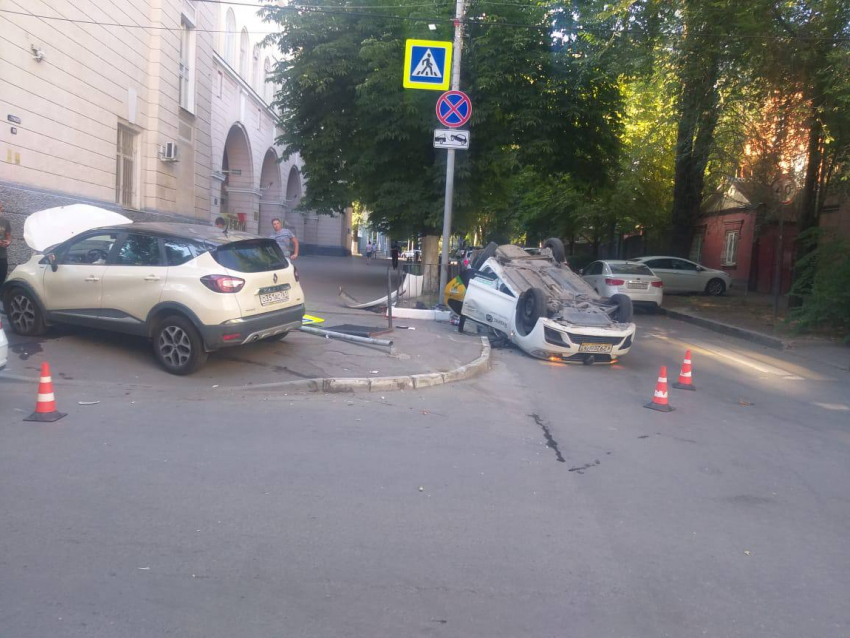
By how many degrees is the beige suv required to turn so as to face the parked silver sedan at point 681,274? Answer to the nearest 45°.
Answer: approximately 90° to its right

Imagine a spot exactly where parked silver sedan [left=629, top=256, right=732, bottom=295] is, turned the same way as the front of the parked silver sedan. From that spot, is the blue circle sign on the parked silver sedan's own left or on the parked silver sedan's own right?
on the parked silver sedan's own right

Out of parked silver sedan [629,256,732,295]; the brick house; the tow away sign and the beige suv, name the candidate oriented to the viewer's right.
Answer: the parked silver sedan

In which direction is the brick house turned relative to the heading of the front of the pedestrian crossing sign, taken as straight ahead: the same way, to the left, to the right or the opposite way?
to the right

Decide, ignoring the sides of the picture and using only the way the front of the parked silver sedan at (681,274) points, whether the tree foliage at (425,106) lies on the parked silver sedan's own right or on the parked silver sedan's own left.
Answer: on the parked silver sedan's own right

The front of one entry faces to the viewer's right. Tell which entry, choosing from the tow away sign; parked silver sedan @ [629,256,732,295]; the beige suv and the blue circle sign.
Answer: the parked silver sedan

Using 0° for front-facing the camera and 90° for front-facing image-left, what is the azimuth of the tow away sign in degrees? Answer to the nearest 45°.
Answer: approximately 0°

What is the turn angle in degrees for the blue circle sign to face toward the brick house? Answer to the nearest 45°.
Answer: approximately 135° to its left

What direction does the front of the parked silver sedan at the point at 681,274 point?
to the viewer's right

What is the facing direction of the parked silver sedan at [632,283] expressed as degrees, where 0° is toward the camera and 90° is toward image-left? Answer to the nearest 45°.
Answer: approximately 135°

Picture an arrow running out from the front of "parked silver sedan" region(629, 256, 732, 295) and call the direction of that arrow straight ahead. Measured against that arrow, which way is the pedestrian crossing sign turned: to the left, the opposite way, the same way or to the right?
to the right
